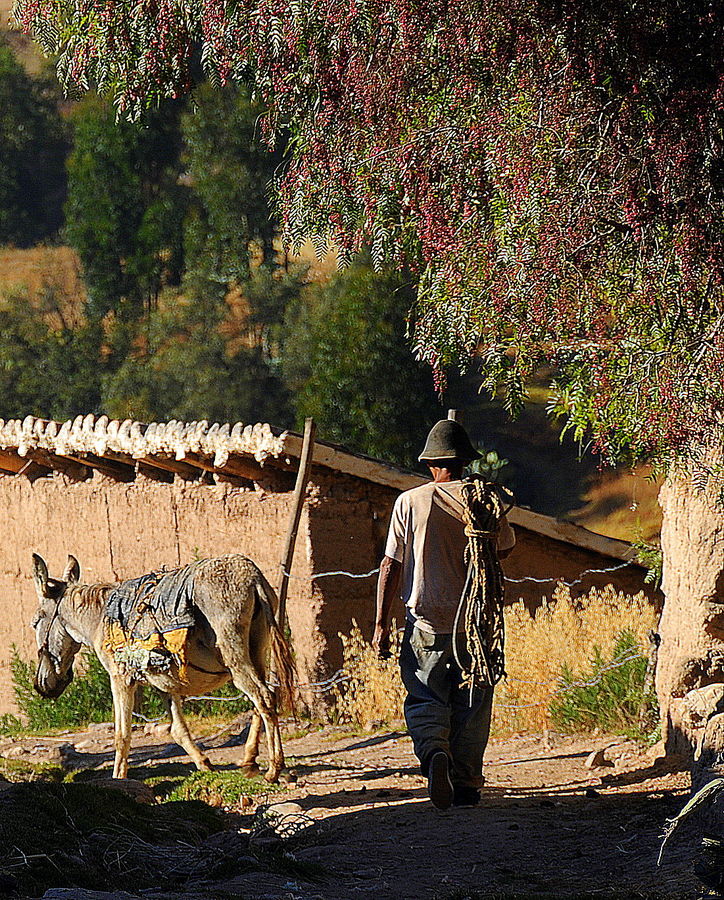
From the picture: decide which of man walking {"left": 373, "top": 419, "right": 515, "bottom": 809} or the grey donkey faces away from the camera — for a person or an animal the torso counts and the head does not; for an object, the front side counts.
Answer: the man walking

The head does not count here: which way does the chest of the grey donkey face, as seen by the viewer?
to the viewer's left

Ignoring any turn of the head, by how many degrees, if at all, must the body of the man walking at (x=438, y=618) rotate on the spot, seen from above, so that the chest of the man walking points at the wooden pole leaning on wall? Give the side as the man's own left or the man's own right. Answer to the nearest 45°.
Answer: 0° — they already face it

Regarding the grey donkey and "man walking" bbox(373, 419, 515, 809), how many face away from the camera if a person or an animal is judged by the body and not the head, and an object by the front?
1

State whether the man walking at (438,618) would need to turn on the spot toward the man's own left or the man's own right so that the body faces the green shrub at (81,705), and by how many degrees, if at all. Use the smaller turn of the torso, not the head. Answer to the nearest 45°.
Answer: approximately 45° to the man's own left

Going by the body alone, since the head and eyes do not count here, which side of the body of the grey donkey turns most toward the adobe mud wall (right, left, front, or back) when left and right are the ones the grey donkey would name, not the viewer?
right

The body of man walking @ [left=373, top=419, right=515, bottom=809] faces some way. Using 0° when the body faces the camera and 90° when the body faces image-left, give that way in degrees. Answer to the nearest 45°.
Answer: approximately 180°

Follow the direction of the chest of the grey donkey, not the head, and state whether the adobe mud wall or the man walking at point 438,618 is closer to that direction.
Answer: the adobe mud wall

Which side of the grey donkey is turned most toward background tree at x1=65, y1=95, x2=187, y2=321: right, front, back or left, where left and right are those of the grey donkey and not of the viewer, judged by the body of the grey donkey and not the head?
right

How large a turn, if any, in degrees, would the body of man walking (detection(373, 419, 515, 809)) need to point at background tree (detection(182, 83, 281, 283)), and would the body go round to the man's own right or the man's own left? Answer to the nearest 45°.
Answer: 0° — they already face it

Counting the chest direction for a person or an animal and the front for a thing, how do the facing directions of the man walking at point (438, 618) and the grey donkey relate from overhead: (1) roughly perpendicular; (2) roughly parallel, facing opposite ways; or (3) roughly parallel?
roughly perpendicular

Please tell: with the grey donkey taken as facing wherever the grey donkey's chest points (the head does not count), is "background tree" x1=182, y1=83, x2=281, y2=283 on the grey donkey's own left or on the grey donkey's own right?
on the grey donkey's own right

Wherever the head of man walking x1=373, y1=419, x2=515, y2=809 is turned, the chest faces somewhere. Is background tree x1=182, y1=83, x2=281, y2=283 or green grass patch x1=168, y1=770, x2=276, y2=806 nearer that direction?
the background tree
